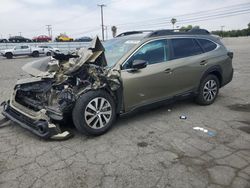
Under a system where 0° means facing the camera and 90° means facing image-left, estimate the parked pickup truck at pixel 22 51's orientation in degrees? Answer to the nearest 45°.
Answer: approximately 90°

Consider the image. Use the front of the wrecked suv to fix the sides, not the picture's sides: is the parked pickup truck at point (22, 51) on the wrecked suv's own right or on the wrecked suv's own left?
on the wrecked suv's own right

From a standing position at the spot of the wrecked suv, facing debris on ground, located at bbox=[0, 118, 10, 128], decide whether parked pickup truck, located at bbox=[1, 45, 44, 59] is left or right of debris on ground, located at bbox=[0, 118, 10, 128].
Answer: right

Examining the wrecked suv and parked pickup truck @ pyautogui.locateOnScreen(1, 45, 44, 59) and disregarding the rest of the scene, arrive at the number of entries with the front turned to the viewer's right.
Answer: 0

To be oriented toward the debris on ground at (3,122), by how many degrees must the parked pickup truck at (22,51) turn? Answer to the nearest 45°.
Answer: approximately 90° to its left

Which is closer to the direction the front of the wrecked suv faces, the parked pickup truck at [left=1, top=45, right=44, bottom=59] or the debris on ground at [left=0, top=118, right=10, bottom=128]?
the debris on ground

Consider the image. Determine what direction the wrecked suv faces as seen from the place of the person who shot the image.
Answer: facing the viewer and to the left of the viewer

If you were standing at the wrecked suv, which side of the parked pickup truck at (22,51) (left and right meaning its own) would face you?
left
